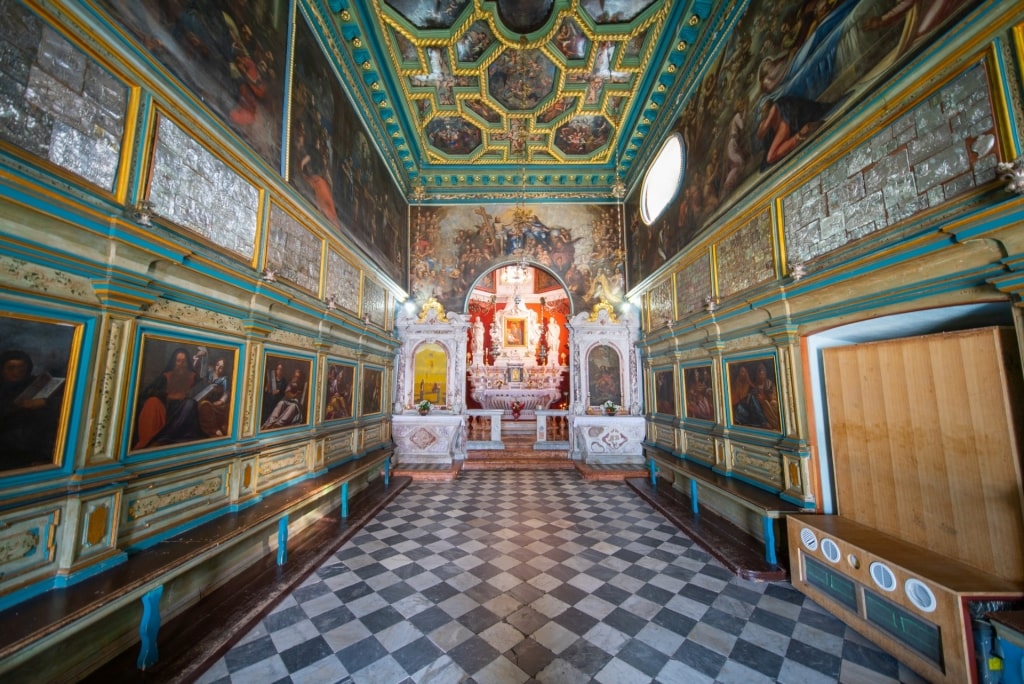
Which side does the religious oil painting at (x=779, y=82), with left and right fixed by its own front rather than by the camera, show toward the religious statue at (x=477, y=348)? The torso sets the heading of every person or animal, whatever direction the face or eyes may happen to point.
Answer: right

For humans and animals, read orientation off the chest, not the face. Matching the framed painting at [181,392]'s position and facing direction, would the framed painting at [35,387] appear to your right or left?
on your right

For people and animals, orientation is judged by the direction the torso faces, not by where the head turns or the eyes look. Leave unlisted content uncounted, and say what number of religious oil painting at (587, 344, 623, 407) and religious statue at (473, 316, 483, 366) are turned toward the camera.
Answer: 2

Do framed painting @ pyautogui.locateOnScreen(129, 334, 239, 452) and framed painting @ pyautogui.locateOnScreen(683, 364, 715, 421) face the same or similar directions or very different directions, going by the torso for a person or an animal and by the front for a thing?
very different directions

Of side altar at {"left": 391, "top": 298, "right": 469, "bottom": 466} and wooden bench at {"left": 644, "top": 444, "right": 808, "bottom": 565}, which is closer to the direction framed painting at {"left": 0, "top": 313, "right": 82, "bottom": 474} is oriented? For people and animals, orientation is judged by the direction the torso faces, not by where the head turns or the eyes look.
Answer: the wooden bench

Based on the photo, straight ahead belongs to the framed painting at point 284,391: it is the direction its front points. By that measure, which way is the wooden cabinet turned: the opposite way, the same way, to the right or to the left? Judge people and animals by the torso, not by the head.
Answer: the opposite way

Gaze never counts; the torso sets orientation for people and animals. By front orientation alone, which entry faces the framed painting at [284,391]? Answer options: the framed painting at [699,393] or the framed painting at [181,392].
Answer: the framed painting at [699,393]

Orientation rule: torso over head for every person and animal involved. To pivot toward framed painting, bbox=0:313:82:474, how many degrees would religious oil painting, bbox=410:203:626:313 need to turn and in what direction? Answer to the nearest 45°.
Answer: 0° — it already faces it

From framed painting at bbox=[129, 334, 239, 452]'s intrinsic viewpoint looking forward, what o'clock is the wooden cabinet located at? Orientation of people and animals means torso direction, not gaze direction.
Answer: The wooden cabinet is roughly at 12 o'clock from the framed painting.
